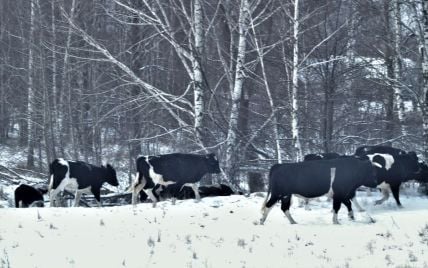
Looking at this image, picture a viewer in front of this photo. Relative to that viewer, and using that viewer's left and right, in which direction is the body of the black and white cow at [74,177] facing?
facing to the right of the viewer

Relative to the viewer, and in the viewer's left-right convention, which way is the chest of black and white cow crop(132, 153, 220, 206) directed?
facing to the right of the viewer

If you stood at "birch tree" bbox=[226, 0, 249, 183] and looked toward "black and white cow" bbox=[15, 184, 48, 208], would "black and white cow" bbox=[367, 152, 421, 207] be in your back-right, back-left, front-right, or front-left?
back-left

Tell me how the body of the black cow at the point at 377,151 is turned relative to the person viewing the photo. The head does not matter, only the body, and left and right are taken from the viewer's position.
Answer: facing to the right of the viewer

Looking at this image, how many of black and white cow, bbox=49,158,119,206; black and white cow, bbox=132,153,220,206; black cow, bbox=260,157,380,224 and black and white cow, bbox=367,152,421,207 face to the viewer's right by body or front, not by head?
4

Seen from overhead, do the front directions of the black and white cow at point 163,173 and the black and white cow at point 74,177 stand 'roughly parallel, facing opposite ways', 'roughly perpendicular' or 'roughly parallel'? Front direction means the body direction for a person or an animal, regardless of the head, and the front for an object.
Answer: roughly parallel

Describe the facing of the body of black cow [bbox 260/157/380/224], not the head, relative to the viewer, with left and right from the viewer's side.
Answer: facing to the right of the viewer

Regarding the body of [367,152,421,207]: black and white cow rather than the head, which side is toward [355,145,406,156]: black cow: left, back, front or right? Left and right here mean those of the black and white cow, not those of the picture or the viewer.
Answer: left

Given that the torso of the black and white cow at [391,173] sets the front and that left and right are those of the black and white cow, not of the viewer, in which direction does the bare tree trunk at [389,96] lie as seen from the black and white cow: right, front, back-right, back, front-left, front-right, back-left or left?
left
